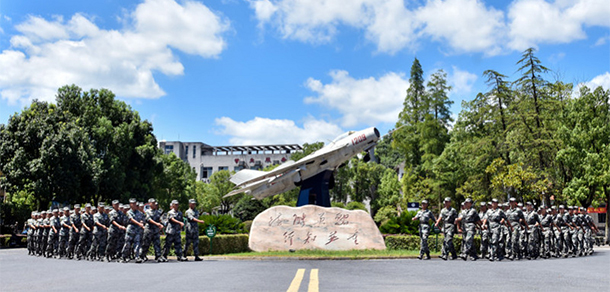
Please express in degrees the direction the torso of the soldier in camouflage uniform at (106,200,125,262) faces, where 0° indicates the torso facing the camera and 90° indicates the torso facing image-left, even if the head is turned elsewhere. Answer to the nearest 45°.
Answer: approximately 315°

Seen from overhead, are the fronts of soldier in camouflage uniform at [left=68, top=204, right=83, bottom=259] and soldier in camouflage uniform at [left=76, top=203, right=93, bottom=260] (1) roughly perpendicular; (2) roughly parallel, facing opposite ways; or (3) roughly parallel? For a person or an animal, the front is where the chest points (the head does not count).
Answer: roughly parallel

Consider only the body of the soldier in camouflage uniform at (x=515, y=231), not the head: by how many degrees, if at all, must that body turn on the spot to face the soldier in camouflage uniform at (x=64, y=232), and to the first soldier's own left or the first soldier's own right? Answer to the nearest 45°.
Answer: approximately 45° to the first soldier's own right

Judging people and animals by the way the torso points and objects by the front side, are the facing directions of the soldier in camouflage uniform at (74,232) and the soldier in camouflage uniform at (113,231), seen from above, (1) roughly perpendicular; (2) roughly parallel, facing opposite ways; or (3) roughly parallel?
roughly parallel

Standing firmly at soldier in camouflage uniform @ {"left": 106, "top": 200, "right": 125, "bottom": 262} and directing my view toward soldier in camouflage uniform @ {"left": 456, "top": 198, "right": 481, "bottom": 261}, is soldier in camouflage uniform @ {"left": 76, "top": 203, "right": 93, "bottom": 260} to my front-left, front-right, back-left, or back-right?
back-left

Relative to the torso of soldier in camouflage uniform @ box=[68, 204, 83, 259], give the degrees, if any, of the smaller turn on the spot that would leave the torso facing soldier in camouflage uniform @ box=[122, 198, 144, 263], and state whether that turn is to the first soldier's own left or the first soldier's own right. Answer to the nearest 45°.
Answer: approximately 45° to the first soldier's own right

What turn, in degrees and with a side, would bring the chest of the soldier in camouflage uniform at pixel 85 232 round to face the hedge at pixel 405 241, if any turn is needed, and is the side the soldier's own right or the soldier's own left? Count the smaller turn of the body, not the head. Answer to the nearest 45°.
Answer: approximately 45° to the soldier's own left

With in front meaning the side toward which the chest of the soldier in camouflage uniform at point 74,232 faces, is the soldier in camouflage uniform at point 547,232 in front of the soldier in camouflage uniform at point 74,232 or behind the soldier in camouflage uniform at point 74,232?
in front

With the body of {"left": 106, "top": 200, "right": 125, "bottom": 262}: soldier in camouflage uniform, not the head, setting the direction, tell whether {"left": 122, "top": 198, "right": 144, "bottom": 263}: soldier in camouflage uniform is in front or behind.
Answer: in front

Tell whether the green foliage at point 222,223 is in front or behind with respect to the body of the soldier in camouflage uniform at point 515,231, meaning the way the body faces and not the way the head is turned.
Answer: in front

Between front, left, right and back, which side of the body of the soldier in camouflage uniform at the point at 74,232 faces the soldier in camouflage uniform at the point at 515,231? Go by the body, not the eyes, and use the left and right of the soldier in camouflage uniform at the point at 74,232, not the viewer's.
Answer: front

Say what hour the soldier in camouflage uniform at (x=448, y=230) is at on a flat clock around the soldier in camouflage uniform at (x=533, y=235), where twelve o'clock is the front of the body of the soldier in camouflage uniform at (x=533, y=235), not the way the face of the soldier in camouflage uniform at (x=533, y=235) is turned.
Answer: the soldier in camouflage uniform at (x=448, y=230) is roughly at 12 o'clock from the soldier in camouflage uniform at (x=533, y=235).

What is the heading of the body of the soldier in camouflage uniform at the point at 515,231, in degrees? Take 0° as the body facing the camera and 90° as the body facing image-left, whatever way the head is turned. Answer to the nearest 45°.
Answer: approximately 45°

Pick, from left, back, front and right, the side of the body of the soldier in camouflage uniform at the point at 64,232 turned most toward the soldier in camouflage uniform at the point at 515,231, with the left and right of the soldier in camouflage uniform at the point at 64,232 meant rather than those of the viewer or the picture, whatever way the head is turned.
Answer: front

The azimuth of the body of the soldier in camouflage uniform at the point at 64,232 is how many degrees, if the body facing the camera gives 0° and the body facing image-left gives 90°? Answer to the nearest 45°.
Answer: approximately 315°

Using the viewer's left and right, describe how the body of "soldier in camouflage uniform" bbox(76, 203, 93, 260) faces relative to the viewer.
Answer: facing the viewer and to the right of the viewer

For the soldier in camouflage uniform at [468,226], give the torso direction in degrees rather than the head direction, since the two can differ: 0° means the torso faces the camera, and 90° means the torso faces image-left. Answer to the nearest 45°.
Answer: approximately 45°
